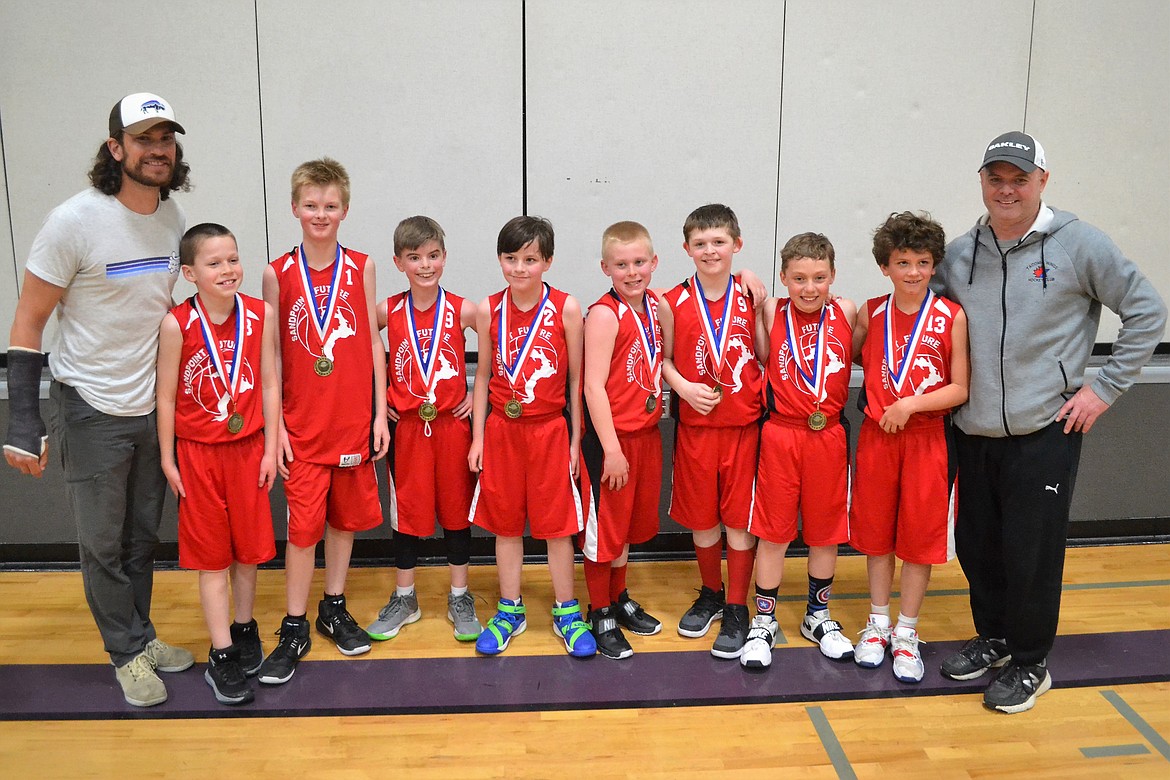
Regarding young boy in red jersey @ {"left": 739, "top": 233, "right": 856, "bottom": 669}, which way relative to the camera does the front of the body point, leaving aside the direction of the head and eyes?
toward the camera

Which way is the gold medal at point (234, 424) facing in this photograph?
toward the camera

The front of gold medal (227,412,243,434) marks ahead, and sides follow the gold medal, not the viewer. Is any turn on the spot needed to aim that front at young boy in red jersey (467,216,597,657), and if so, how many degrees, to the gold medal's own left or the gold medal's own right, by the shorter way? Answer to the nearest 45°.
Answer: approximately 90° to the gold medal's own left

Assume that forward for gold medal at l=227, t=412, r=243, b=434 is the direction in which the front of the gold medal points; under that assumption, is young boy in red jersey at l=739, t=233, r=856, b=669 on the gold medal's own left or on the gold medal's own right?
on the gold medal's own left

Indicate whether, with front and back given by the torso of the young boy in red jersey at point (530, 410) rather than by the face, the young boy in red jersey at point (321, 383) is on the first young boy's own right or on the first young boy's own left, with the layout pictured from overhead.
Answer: on the first young boy's own right

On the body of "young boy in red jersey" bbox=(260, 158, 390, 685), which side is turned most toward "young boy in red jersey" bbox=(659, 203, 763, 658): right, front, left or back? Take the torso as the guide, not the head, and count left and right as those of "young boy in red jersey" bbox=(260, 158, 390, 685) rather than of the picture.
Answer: left

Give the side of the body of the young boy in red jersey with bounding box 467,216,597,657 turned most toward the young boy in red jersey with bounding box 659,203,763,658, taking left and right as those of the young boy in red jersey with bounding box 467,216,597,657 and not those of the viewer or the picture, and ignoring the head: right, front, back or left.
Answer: left

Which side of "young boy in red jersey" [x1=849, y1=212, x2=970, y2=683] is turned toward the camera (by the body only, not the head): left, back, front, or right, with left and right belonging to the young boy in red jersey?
front

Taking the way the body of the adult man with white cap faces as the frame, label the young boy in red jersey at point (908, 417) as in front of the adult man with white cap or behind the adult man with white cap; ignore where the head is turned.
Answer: in front

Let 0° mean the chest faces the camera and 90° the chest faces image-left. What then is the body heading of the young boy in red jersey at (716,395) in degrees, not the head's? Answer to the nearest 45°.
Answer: approximately 0°

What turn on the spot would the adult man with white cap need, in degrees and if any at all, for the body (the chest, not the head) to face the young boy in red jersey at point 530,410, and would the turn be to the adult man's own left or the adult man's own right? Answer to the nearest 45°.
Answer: approximately 45° to the adult man's own left
